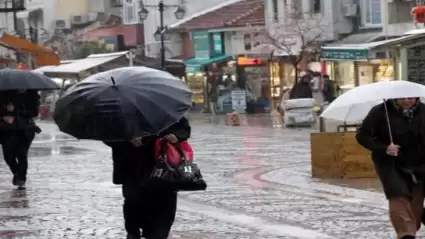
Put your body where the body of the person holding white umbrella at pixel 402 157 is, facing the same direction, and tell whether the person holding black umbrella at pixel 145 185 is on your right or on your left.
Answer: on your right

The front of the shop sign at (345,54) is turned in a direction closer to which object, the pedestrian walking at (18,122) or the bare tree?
the pedestrian walking

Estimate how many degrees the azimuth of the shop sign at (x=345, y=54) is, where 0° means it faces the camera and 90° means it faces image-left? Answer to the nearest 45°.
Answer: approximately 0°

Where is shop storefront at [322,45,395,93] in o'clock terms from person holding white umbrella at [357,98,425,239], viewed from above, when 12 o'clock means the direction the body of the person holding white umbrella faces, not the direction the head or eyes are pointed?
The shop storefront is roughly at 6 o'clock from the person holding white umbrella.

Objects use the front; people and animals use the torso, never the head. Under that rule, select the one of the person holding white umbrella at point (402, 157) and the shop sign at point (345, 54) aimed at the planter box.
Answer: the shop sign

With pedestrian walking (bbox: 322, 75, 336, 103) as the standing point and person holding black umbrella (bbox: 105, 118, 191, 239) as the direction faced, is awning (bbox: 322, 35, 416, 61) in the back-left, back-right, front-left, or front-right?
back-left

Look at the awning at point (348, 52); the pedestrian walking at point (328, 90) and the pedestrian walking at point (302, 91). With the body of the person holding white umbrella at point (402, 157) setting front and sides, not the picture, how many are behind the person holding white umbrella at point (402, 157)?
3

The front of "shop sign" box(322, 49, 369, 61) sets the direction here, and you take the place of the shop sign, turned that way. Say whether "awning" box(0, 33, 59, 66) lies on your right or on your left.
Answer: on your right

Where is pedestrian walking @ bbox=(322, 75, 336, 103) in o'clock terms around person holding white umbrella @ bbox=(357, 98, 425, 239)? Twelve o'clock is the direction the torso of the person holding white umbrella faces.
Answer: The pedestrian walking is roughly at 6 o'clock from the person holding white umbrella.
